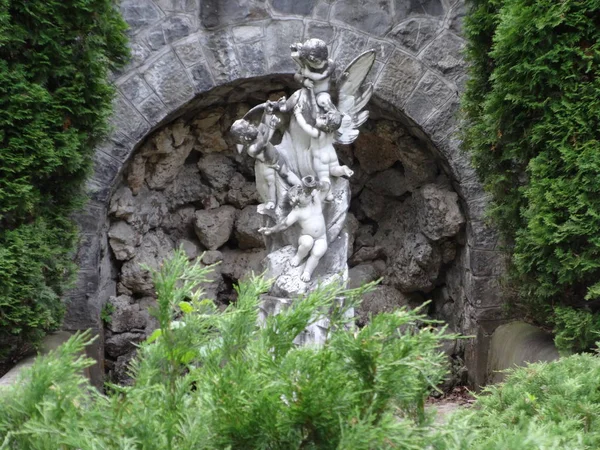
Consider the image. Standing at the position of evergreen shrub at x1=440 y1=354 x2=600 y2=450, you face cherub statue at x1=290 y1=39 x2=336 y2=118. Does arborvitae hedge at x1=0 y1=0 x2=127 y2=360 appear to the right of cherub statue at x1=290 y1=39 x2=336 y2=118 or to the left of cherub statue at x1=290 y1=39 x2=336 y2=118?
left

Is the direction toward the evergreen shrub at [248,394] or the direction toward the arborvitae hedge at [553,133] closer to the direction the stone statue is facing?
the evergreen shrub

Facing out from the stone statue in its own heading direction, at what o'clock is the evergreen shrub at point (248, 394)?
The evergreen shrub is roughly at 12 o'clock from the stone statue.

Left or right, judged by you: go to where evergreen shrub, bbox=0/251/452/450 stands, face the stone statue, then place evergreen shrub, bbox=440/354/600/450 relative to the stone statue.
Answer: right

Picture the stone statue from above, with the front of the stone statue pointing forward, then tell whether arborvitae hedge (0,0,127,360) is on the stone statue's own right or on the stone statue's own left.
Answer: on the stone statue's own right

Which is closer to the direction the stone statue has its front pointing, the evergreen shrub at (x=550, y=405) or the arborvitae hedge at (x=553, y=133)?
the evergreen shrub

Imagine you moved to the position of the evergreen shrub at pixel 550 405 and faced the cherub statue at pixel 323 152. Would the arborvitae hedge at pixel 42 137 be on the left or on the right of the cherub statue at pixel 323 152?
left

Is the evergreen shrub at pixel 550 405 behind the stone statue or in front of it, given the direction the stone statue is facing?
in front

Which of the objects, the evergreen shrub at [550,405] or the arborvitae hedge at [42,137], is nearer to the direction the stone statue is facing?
the evergreen shrub

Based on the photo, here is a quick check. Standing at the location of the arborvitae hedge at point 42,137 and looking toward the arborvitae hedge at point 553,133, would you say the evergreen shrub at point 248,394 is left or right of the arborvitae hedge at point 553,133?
right

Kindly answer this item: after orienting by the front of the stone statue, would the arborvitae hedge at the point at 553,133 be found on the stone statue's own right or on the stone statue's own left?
on the stone statue's own left

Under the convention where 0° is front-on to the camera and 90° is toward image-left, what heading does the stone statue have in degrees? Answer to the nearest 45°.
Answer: approximately 0°
